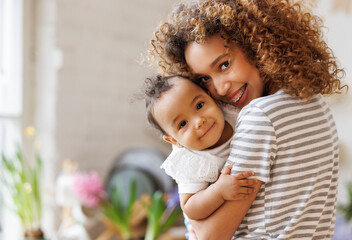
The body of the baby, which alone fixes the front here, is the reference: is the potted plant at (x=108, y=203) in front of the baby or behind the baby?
behind

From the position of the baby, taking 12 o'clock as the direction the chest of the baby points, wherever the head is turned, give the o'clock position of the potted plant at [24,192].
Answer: The potted plant is roughly at 6 o'clock from the baby.

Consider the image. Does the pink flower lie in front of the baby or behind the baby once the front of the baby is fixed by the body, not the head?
behind

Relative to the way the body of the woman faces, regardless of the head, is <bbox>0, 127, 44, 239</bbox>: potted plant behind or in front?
in front

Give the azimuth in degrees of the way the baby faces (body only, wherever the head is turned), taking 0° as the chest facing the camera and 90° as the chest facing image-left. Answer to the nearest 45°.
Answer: approximately 315°
